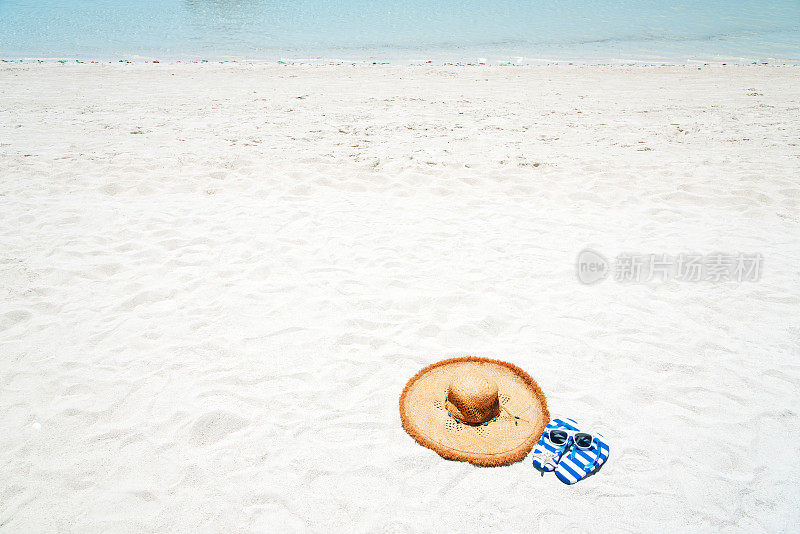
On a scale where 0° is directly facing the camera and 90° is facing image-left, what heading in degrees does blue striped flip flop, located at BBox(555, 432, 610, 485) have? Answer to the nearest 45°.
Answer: approximately 225°
